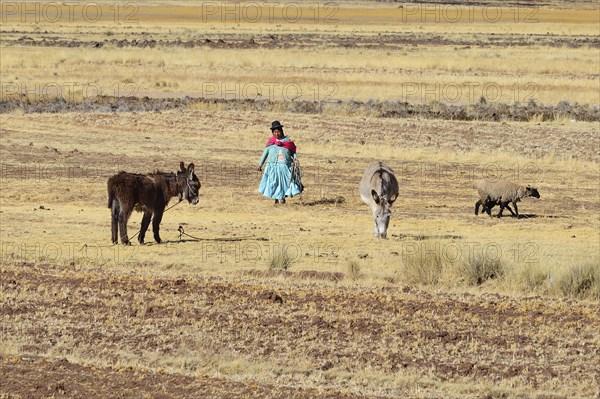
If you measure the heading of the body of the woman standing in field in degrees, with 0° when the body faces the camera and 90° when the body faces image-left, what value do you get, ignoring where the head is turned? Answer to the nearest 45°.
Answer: approximately 0°

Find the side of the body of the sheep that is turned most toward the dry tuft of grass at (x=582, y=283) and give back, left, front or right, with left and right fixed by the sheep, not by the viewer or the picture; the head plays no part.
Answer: right

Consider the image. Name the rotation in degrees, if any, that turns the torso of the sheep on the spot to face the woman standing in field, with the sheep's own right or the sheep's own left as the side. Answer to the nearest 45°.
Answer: approximately 180°

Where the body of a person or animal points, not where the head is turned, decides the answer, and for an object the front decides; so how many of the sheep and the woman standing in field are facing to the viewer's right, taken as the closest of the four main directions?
1

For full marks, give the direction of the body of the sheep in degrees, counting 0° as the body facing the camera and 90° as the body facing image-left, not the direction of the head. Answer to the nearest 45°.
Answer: approximately 270°

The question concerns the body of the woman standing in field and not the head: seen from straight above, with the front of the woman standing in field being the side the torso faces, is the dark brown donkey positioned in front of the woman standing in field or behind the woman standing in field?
in front

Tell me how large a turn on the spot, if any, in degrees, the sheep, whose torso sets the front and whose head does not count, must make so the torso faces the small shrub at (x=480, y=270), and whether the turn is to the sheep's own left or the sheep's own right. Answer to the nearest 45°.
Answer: approximately 90° to the sheep's own right

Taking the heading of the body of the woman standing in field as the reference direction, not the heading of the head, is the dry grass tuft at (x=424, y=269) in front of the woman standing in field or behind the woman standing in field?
in front

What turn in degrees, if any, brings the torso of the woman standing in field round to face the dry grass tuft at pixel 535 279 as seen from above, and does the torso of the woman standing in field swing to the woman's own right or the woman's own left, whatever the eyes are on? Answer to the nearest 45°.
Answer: approximately 45° to the woman's own left

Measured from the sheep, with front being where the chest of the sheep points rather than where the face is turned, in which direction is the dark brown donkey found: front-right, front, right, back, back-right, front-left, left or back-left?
back-right

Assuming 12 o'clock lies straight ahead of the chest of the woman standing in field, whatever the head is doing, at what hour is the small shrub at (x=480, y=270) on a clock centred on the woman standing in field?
The small shrub is roughly at 11 o'clock from the woman standing in field.

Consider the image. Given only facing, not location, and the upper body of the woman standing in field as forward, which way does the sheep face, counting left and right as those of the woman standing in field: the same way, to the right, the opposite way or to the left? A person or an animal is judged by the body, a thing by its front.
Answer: to the left
